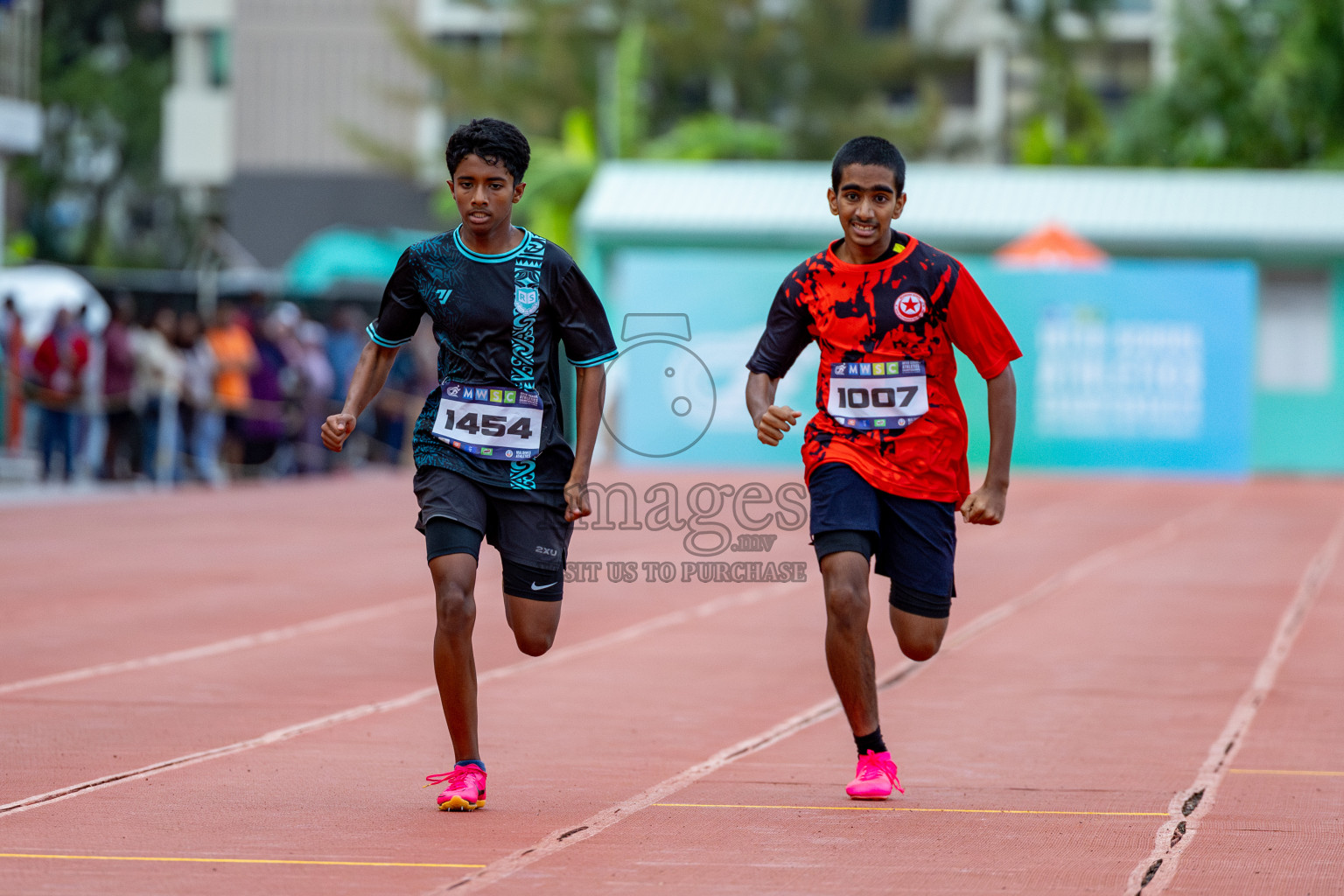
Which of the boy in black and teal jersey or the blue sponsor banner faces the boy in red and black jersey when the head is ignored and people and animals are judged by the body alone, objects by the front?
the blue sponsor banner

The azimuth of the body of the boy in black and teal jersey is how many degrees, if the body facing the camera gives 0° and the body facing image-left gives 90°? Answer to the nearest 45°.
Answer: approximately 0°

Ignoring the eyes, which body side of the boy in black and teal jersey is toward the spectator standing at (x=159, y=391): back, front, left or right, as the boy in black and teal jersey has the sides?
back

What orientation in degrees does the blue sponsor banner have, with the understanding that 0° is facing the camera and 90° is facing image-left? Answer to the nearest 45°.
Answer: approximately 0°
